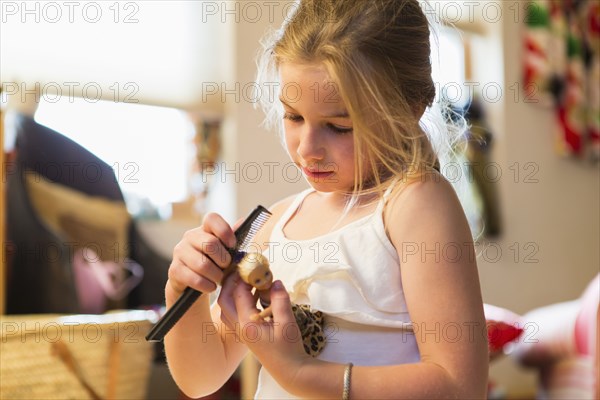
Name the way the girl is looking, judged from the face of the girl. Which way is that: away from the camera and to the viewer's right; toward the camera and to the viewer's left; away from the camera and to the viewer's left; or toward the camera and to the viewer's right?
toward the camera and to the viewer's left

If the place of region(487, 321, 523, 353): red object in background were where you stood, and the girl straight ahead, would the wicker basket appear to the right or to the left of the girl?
right

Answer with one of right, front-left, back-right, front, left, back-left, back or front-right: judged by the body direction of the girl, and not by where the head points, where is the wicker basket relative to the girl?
right

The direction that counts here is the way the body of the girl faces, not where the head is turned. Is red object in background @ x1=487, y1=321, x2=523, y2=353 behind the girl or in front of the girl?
behind

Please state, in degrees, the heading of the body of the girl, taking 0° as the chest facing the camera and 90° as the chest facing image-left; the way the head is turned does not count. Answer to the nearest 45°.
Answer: approximately 45°
